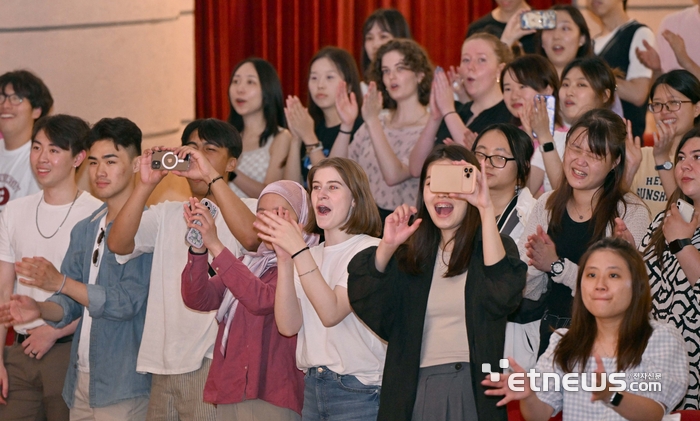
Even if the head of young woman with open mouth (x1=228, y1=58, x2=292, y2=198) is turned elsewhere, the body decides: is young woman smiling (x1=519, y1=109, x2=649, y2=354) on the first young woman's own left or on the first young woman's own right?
on the first young woman's own left

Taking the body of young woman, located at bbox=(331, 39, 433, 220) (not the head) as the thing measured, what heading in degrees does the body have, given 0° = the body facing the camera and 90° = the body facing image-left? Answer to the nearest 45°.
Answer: approximately 45°

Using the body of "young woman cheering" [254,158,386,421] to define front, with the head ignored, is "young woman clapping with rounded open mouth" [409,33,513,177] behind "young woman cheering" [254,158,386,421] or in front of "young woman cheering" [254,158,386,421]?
behind
